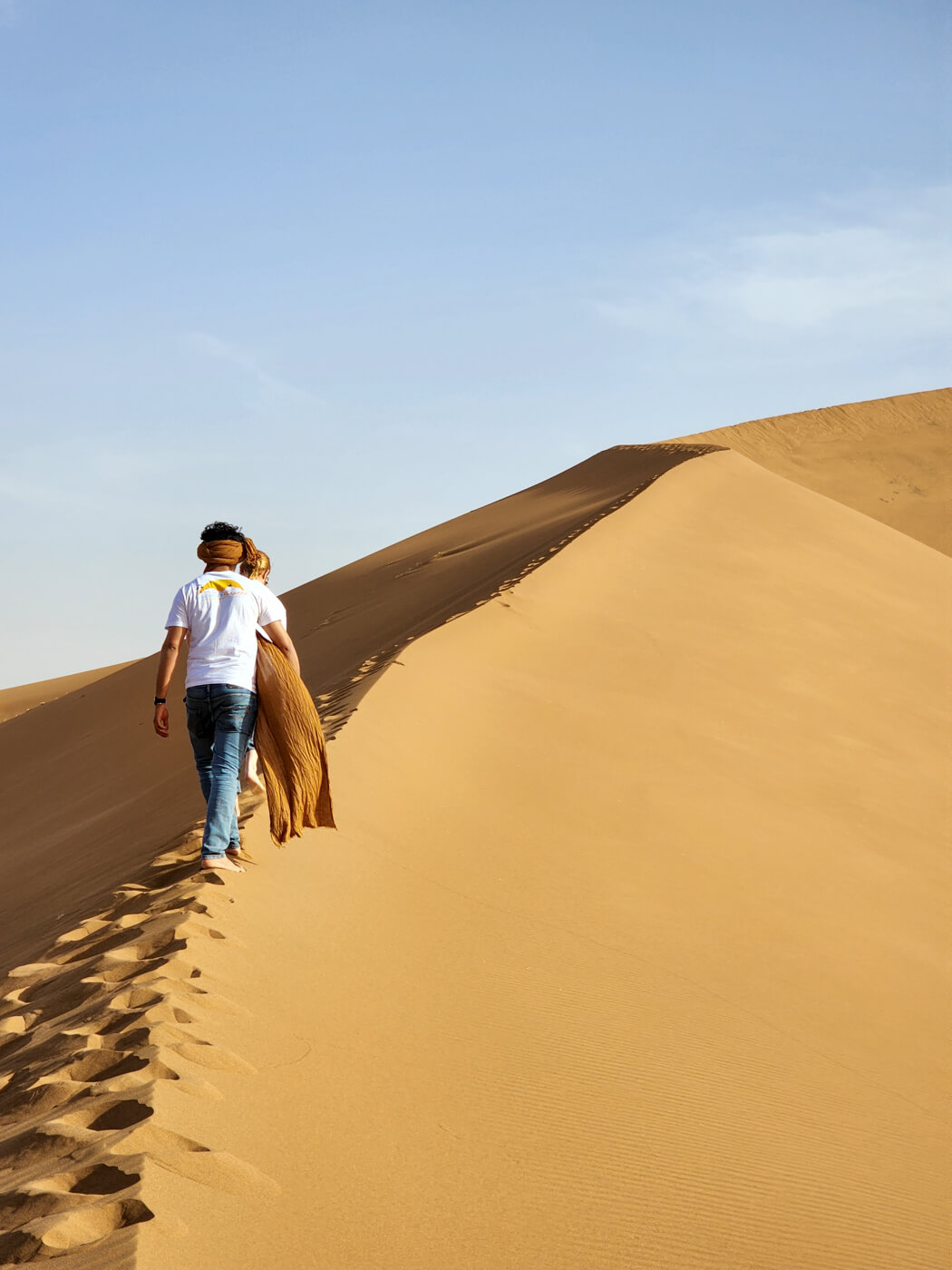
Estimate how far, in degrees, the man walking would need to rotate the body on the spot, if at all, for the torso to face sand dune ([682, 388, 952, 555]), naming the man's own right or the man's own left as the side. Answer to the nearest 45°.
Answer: approximately 45° to the man's own right

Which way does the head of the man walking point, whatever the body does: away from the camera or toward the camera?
away from the camera

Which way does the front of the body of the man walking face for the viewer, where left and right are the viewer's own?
facing away from the viewer
